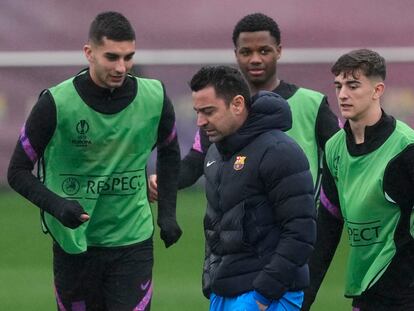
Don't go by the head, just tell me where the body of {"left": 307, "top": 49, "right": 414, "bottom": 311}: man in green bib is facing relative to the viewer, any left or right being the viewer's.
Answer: facing the viewer and to the left of the viewer

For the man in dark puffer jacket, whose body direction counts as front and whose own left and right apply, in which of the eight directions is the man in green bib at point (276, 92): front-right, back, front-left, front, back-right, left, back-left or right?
back-right

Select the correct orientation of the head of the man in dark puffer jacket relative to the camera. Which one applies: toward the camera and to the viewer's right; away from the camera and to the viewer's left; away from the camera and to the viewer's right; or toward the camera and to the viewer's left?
toward the camera and to the viewer's left

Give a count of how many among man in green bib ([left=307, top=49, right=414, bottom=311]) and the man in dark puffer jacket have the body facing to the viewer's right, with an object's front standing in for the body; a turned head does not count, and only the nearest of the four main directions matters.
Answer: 0

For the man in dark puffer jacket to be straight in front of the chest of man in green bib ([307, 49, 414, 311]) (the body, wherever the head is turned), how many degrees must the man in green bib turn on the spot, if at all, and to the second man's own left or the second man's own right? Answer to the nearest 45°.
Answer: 0° — they already face them

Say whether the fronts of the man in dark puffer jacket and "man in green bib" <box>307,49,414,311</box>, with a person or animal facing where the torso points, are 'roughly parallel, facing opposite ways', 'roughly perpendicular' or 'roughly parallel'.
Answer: roughly parallel

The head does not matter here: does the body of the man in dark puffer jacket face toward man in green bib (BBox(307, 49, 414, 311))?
no

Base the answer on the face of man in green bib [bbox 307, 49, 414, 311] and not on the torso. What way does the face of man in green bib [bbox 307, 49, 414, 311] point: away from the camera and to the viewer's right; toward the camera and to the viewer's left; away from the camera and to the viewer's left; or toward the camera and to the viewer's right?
toward the camera and to the viewer's left

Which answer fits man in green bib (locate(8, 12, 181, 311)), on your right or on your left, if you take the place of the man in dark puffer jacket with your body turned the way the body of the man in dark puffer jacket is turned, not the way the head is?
on your right
